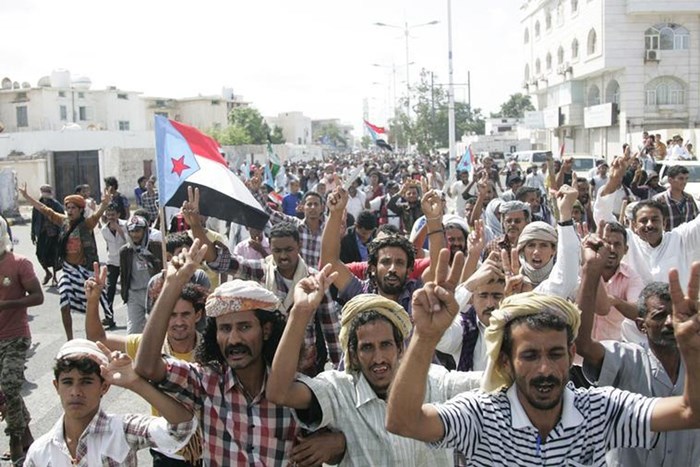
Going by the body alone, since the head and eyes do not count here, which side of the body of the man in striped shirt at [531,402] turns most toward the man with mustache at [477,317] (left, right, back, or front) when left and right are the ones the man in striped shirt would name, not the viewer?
back

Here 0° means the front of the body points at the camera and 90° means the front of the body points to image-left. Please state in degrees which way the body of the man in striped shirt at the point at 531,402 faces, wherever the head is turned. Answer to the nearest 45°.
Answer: approximately 0°

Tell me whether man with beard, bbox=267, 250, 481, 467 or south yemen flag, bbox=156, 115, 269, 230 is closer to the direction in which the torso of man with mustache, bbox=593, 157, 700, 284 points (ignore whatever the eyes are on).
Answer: the man with beard

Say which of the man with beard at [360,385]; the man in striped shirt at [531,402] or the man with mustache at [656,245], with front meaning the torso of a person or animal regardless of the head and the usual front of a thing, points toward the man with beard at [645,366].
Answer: the man with mustache at [656,245]

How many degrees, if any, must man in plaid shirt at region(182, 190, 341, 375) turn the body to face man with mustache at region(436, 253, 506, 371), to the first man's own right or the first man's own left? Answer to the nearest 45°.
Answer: approximately 45° to the first man's own left

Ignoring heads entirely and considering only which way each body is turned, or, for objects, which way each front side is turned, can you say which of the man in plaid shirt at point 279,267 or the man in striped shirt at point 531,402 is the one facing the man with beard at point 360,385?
the man in plaid shirt

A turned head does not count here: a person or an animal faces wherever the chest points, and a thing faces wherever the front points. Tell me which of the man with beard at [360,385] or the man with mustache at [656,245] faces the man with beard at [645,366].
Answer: the man with mustache at [656,245]

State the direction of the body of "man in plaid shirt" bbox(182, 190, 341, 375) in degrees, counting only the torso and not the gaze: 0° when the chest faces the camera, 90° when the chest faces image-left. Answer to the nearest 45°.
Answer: approximately 0°
